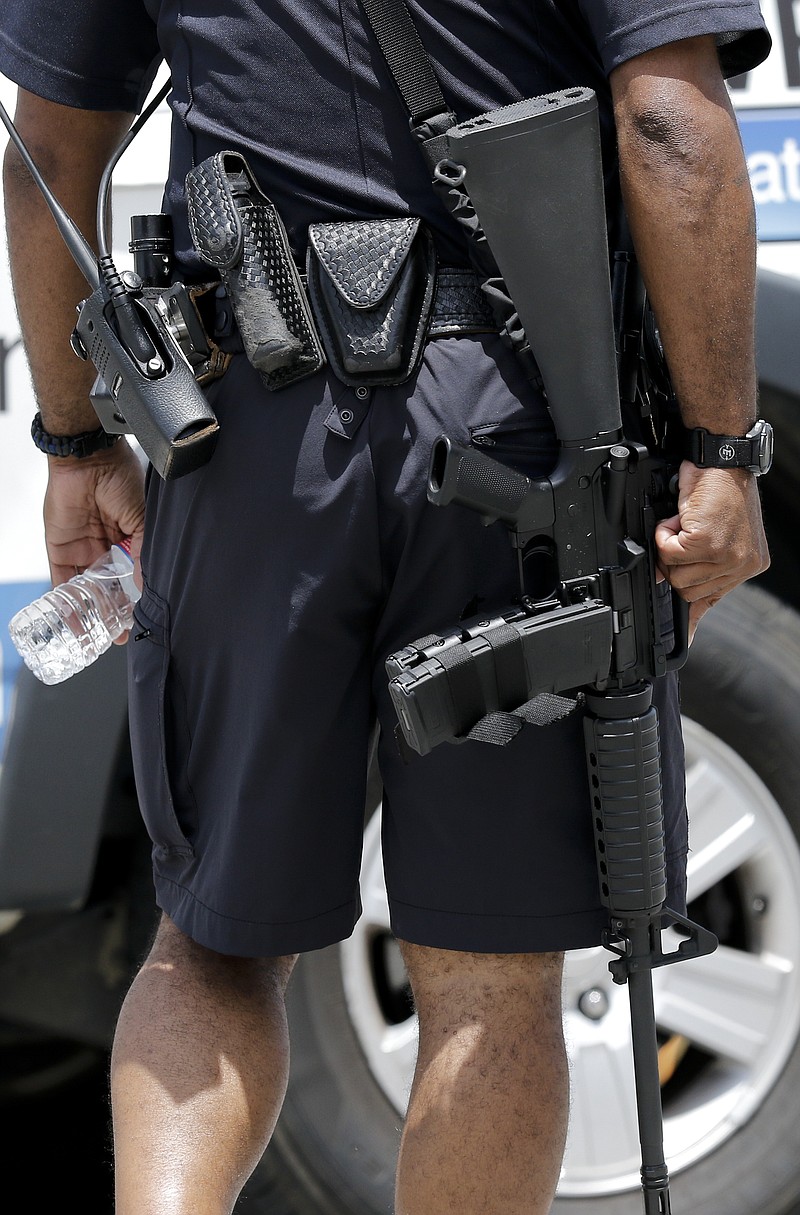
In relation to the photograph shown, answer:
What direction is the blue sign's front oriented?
toward the camera

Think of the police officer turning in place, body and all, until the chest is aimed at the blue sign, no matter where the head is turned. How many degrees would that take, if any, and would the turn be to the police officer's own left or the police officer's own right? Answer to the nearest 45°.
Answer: approximately 45° to the police officer's own right

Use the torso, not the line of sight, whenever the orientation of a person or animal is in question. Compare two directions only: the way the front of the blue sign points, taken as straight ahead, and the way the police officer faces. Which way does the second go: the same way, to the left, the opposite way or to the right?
the opposite way

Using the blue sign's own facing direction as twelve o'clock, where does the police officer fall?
The police officer is roughly at 1 o'clock from the blue sign.

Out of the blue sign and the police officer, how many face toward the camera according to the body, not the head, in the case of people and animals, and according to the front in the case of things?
1

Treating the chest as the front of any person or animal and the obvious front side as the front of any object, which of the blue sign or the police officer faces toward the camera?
the blue sign

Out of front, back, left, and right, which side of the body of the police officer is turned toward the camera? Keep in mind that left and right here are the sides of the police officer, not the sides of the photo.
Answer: back
